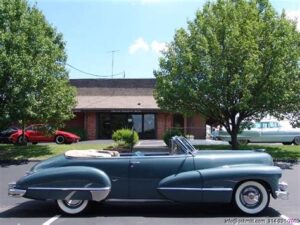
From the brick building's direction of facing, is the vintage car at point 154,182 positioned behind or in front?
in front

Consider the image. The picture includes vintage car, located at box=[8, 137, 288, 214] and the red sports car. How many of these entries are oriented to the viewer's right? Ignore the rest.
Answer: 2

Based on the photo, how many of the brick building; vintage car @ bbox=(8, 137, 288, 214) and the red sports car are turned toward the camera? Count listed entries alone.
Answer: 1

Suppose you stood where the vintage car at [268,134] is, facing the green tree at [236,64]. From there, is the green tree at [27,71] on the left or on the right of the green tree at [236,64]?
right

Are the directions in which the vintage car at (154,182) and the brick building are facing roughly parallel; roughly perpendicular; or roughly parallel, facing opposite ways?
roughly perpendicular

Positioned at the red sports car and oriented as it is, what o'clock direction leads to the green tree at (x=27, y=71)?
The green tree is roughly at 3 o'clock from the red sports car.

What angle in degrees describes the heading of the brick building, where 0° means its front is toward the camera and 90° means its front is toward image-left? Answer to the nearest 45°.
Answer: approximately 0°

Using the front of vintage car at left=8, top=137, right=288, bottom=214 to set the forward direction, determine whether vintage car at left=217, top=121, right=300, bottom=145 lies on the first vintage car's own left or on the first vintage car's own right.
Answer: on the first vintage car's own left

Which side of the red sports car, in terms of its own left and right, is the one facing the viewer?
right

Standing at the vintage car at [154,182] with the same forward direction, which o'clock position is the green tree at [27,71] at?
The green tree is roughly at 8 o'clock from the vintage car.

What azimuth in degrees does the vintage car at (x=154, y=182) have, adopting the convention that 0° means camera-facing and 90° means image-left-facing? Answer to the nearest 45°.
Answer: approximately 270°
